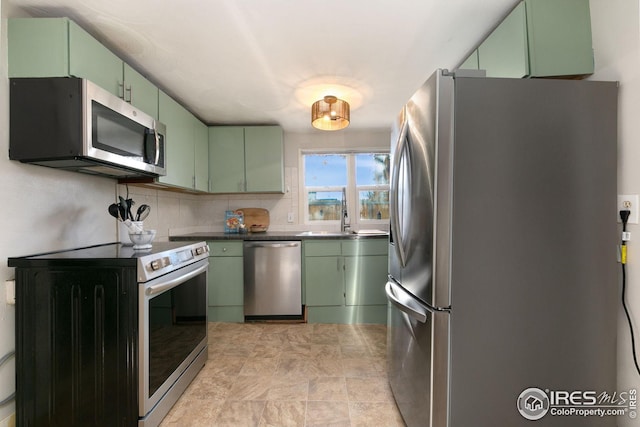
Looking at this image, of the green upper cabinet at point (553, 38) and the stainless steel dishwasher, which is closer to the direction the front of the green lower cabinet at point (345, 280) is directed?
the green upper cabinet

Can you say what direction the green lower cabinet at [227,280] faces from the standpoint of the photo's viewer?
facing the viewer

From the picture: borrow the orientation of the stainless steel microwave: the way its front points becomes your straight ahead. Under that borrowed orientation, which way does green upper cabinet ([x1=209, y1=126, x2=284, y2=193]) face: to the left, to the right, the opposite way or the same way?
to the right

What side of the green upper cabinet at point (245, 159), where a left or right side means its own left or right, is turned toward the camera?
front

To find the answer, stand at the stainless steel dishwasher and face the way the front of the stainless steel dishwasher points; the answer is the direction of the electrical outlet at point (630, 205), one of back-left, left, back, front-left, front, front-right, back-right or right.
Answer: front-left

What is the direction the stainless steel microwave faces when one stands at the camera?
facing the viewer and to the right of the viewer

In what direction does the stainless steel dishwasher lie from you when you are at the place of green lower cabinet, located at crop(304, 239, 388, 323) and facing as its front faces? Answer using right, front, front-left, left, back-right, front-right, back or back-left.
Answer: right

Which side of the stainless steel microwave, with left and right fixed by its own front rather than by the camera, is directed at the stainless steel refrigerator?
front

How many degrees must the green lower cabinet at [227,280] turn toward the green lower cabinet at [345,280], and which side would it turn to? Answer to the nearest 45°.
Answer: approximately 90° to its left

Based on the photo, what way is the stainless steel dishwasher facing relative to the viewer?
toward the camera

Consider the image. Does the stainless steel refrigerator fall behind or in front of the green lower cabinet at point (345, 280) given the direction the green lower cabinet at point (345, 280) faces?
in front

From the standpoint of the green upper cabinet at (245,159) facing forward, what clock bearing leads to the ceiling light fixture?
The ceiling light fixture is roughly at 11 o'clock from the green upper cabinet.

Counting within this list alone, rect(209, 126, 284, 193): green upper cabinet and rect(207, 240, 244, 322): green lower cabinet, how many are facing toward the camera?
2

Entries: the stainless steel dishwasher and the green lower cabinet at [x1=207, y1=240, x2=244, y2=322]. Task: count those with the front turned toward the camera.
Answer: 2

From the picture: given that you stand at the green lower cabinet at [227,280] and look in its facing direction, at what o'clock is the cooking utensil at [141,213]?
The cooking utensil is roughly at 1 o'clock from the green lower cabinet.
